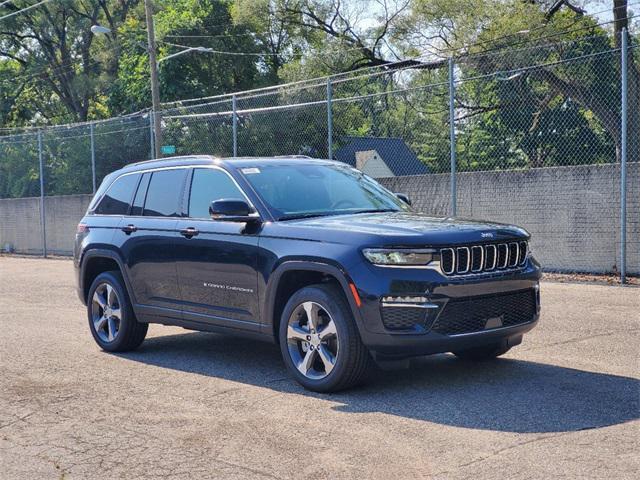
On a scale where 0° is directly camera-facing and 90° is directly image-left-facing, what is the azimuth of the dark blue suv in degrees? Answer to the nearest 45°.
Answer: approximately 315°
